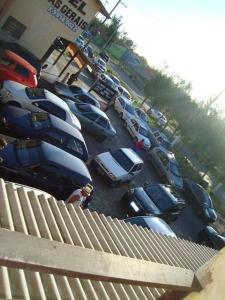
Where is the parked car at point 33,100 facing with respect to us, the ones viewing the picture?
facing the viewer and to the left of the viewer

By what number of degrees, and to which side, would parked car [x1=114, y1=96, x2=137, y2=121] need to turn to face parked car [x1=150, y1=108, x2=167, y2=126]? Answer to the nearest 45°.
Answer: approximately 135° to its left

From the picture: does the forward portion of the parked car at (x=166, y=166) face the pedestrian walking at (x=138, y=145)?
no

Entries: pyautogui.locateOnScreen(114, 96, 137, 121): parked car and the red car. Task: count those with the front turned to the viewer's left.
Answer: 1

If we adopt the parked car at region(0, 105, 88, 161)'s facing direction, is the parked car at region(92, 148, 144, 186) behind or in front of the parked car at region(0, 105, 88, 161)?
behind

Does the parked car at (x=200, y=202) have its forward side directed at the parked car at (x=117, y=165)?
no

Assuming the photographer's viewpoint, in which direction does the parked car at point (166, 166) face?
facing the viewer and to the right of the viewer

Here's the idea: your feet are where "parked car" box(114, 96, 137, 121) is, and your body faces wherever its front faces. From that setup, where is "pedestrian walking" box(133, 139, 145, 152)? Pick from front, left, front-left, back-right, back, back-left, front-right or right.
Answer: front

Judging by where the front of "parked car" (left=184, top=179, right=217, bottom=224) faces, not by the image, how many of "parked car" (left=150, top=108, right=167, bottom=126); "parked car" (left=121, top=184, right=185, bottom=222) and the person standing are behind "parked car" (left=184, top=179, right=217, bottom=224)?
1

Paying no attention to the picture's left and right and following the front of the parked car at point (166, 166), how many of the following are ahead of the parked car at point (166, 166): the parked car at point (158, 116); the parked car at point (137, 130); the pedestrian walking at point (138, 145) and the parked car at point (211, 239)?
1

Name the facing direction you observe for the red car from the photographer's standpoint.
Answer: facing to the left of the viewer

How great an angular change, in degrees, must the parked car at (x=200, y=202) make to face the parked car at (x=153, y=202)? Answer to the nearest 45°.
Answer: approximately 45° to its right

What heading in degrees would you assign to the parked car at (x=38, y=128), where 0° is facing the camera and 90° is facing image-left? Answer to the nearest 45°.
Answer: approximately 45°
